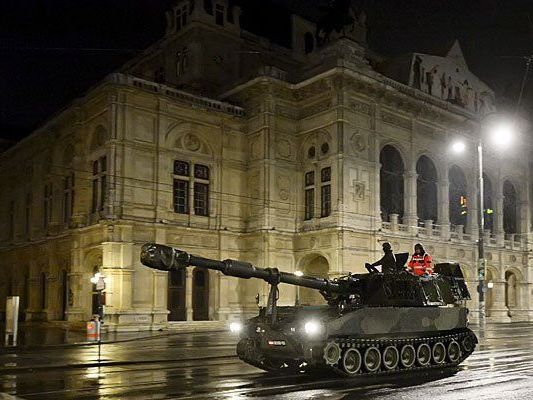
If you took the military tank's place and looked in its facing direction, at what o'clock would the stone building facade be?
The stone building facade is roughly at 4 o'clock from the military tank.

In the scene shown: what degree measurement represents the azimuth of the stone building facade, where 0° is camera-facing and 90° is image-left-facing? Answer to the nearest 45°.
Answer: approximately 315°

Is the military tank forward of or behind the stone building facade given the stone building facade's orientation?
forward

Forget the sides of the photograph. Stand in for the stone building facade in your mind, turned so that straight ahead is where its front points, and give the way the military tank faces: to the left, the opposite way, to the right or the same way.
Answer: to the right

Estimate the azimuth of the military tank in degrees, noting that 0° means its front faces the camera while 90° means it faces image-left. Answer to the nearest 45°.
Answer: approximately 45°

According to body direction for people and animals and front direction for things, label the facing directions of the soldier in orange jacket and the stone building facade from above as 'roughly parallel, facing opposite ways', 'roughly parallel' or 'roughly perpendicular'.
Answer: roughly perpendicular
